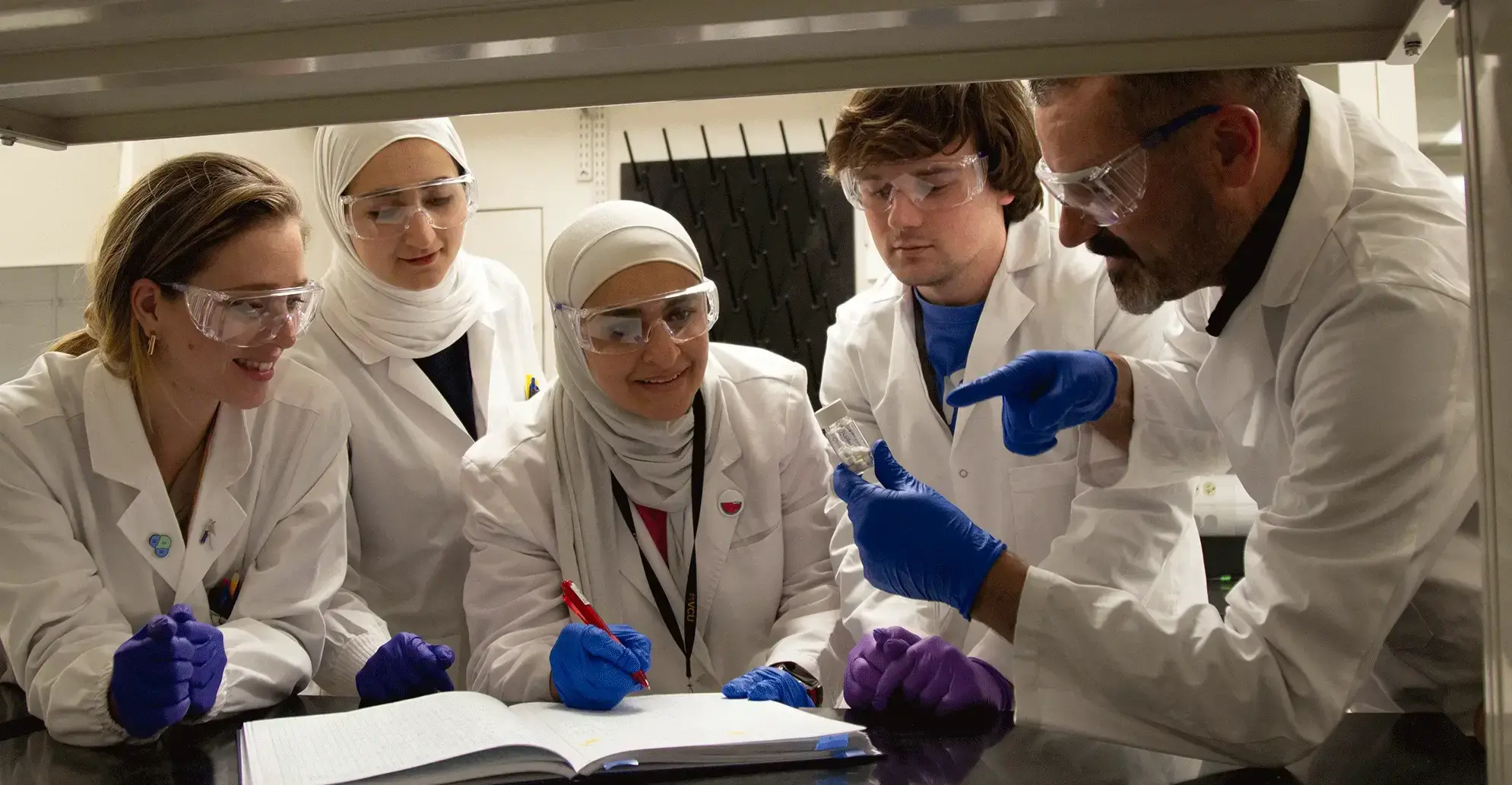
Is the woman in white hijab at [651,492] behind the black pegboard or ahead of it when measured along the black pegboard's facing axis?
ahead

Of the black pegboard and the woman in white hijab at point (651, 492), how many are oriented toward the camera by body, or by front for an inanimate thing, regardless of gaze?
2

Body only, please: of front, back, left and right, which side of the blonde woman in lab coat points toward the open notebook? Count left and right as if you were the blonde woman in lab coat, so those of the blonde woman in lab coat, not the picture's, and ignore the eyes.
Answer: front

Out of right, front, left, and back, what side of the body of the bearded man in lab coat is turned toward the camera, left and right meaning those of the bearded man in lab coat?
left

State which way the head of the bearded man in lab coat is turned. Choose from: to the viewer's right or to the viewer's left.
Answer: to the viewer's left

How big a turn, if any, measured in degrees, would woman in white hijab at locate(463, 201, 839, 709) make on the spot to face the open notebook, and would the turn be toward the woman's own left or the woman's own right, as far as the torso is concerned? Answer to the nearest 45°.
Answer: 0° — they already face it

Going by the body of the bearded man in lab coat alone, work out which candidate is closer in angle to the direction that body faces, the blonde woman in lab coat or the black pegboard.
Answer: the blonde woman in lab coat

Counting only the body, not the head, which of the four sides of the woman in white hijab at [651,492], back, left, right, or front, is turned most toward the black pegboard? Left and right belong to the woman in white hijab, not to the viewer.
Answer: back

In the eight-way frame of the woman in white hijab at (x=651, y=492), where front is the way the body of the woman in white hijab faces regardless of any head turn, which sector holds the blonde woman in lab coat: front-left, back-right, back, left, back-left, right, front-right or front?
right

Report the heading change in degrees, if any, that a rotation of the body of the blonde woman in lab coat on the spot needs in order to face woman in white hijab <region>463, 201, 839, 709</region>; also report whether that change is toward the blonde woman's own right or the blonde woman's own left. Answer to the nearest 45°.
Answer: approximately 45° to the blonde woman's own left

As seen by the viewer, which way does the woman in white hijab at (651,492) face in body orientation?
toward the camera

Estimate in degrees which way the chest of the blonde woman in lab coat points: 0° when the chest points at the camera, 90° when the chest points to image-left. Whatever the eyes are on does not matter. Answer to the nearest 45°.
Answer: approximately 315°

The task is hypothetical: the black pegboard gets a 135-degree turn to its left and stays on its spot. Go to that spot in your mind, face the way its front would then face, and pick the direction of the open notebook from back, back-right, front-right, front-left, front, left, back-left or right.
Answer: back-right

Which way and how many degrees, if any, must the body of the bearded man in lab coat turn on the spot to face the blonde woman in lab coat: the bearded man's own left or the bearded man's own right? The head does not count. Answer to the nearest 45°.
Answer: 0° — they already face them

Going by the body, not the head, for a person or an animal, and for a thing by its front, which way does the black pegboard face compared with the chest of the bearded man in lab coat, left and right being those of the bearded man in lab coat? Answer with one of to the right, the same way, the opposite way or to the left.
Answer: to the left
